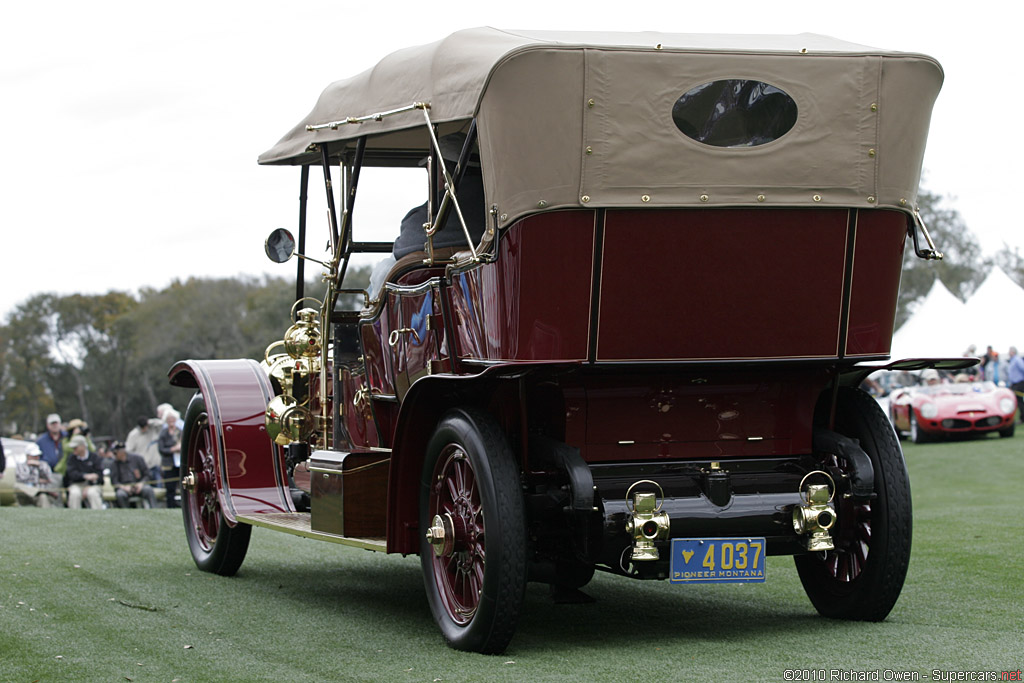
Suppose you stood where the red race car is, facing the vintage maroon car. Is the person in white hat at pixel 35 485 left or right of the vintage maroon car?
right

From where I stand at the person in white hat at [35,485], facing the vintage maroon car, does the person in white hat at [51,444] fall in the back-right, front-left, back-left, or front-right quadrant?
back-left

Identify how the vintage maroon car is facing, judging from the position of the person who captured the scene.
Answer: facing away from the viewer and to the left of the viewer

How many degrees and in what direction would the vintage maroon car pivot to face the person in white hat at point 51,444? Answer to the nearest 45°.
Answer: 0° — it already faces them

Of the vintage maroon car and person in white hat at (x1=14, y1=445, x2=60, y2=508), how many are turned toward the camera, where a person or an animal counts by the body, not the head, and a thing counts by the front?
1

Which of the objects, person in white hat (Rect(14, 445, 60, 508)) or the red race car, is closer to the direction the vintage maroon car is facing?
the person in white hat

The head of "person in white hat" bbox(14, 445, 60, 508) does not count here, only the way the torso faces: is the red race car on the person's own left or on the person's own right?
on the person's own left

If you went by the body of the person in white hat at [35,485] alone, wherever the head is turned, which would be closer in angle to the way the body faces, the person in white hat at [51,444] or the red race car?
the red race car

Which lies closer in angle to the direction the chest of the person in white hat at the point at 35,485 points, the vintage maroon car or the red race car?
the vintage maroon car

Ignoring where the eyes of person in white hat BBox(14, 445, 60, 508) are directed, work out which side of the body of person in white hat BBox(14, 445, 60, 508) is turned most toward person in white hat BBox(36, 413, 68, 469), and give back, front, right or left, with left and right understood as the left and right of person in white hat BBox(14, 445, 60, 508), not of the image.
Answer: back

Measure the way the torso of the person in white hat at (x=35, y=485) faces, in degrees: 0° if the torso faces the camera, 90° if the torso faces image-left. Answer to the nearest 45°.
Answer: approximately 0°

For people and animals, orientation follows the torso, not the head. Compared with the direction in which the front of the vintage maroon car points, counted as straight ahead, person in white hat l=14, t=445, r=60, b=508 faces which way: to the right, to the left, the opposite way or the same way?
the opposite way
